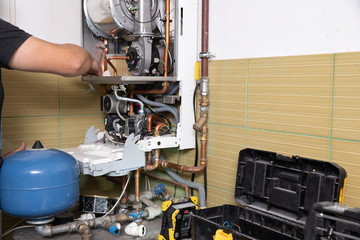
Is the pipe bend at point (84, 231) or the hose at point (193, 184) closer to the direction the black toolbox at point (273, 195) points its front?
the pipe bend

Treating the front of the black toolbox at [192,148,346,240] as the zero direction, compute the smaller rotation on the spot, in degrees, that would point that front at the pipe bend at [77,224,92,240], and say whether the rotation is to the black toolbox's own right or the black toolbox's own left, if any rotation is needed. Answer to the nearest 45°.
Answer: approximately 45° to the black toolbox's own right

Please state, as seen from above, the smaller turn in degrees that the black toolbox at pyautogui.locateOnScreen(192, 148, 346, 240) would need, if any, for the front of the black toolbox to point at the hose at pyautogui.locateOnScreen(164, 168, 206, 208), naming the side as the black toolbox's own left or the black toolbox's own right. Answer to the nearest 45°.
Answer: approximately 90° to the black toolbox's own right

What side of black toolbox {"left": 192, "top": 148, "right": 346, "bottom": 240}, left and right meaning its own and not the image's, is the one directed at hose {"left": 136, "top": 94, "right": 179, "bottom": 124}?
right

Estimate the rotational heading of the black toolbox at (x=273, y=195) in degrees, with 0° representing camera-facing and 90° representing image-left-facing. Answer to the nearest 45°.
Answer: approximately 45°

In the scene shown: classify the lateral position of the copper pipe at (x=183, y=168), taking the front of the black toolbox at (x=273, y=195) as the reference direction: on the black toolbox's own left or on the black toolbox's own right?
on the black toolbox's own right

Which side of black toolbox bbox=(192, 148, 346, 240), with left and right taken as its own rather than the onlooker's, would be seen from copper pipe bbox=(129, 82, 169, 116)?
right
